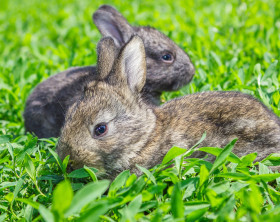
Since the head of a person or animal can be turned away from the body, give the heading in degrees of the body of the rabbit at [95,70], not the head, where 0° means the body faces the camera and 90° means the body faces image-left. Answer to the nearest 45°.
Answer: approximately 270°
